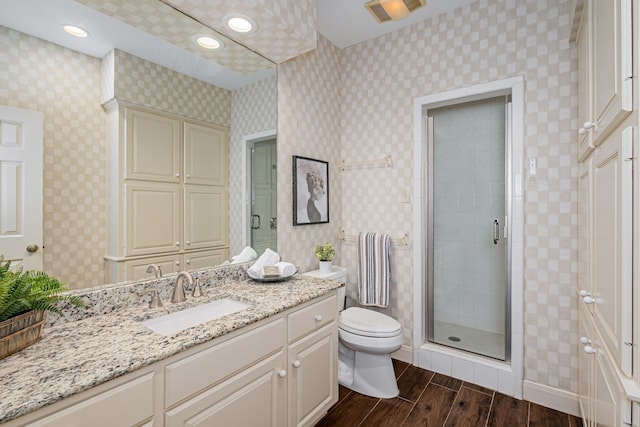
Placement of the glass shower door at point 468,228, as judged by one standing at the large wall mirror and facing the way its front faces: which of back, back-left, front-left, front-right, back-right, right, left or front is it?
front-left

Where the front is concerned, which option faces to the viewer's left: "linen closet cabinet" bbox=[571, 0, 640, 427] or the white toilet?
the linen closet cabinet

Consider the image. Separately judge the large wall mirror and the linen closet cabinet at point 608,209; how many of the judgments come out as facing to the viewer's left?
1

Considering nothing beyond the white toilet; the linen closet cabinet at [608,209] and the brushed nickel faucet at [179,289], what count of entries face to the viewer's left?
1

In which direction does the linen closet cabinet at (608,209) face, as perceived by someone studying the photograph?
facing to the left of the viewer

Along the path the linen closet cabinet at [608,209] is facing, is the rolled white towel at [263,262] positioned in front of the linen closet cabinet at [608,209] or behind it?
in front

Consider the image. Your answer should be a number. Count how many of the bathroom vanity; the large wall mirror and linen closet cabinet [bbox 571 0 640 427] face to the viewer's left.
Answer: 1

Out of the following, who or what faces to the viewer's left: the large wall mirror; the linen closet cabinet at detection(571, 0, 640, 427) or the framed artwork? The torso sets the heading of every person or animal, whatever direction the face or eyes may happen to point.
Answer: the linen closet cabinet

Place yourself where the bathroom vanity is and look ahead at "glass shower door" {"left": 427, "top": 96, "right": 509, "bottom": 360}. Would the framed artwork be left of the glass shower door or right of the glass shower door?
left

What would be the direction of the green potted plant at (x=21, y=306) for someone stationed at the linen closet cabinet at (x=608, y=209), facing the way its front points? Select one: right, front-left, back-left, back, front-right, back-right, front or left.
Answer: front-left

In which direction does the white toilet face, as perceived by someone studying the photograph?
facing the viewer and to the right of the viewer
